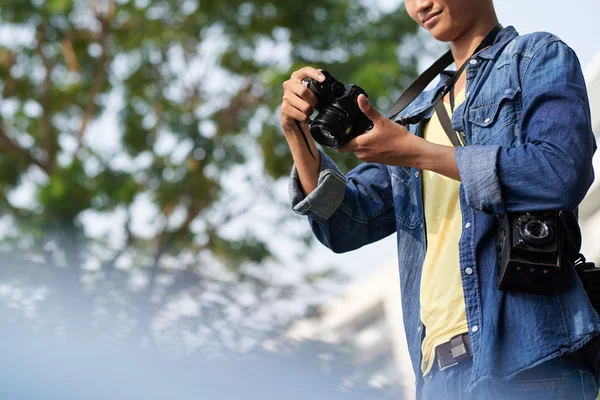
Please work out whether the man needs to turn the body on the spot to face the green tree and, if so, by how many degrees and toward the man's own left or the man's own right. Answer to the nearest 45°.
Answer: approximately 90° to the man's own right

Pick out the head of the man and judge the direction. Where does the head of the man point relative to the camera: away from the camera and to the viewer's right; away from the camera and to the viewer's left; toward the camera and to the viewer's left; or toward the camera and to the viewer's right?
toward the camera and to the viewer's left
